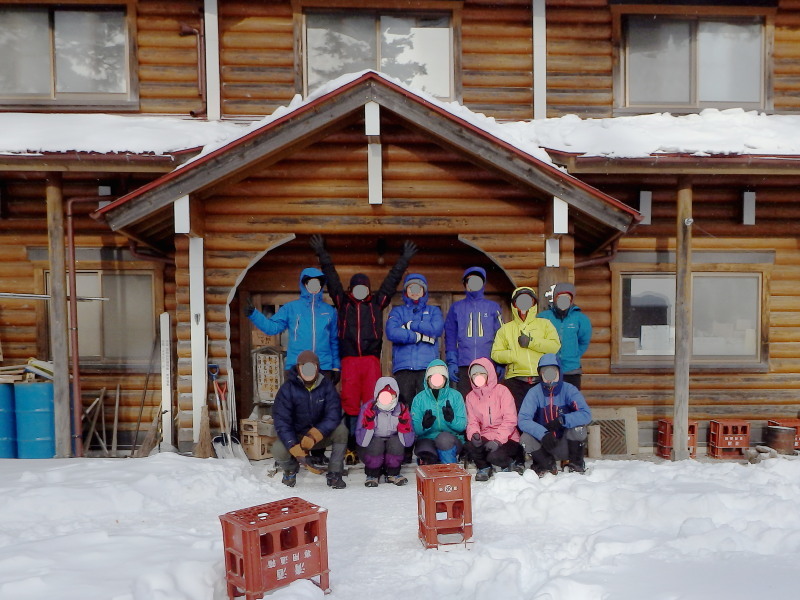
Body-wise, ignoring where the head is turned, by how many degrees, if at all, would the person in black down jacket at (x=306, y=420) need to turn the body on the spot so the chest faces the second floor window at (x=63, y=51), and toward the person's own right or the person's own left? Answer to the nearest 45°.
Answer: approximately 135° to the person's own right

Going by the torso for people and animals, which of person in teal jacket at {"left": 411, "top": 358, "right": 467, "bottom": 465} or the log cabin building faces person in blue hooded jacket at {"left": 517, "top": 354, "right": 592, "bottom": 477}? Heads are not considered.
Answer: the log cabin building

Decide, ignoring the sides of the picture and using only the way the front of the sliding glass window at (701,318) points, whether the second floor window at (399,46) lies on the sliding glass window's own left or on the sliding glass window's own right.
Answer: on the sliding glass window's own right

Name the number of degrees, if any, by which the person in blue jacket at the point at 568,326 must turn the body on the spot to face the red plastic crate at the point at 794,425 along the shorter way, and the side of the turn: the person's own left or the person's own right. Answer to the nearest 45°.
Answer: approximately 135° to the person's own left

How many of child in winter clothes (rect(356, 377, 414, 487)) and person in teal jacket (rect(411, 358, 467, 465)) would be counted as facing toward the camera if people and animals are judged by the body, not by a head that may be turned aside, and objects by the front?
2

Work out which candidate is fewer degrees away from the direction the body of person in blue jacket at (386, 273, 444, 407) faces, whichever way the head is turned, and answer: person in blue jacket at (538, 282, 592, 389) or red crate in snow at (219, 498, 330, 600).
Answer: the red crate in snow

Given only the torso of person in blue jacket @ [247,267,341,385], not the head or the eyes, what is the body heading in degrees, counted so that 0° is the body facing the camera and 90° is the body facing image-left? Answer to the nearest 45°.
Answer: approximately 0°

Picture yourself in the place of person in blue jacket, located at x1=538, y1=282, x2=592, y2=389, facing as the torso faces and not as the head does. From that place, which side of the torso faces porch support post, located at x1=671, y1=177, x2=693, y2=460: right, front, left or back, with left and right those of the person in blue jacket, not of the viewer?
left
